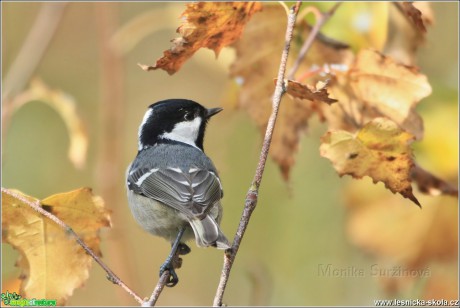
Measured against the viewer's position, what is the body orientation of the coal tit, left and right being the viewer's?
facing away from the viewer and to the left of the viewer

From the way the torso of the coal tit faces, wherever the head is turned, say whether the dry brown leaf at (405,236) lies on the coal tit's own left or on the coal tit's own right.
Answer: on the coal tit's own right
